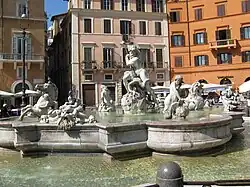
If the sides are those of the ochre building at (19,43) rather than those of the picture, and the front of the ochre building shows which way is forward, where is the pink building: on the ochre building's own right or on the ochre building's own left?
on the ochre building's own left

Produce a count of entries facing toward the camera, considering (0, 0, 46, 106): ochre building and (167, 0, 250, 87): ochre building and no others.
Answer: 2

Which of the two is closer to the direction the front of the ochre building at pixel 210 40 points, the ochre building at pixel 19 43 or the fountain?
the fountain

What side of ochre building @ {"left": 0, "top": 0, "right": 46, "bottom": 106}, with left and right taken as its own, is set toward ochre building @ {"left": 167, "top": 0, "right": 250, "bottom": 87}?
left

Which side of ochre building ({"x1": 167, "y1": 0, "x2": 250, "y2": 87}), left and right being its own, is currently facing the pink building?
right

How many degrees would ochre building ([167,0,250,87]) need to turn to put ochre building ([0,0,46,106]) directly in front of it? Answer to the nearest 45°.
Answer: approximately 45° to its right

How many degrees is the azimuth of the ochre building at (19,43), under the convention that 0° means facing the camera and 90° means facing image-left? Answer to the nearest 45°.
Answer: approximately 0°

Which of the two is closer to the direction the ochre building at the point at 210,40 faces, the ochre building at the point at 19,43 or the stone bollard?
the stone bollard

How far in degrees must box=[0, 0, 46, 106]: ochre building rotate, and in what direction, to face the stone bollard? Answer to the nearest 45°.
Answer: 0° — it already faces it

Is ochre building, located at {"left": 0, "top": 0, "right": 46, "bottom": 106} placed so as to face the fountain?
yes

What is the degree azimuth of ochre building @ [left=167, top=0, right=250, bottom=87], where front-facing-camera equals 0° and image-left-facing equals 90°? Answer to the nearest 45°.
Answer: approximately 0°

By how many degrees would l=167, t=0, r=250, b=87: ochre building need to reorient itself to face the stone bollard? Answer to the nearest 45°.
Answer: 0° — it already faces it

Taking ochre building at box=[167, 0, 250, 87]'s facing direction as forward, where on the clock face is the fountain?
The fountain is roughly at 12 o'clock from the ochre building.
